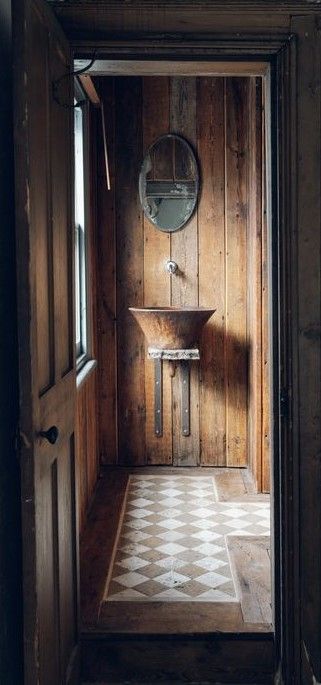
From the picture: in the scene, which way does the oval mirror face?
toward the camera

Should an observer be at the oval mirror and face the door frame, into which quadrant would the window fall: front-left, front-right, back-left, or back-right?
front-right

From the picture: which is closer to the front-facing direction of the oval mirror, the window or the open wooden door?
the open wooden door

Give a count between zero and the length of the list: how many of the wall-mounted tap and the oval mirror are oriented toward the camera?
2

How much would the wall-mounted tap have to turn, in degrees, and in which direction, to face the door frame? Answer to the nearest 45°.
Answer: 0° — it already faces it

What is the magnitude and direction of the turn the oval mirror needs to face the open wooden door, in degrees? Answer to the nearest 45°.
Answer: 0° — it already faces it

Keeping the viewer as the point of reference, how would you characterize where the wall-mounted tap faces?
facing the viewer

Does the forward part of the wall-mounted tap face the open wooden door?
yes

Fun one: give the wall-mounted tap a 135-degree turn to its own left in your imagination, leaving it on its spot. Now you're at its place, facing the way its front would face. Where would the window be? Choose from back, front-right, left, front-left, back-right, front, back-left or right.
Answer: back

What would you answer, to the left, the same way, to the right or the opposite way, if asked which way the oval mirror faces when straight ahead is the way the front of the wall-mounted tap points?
the same way
